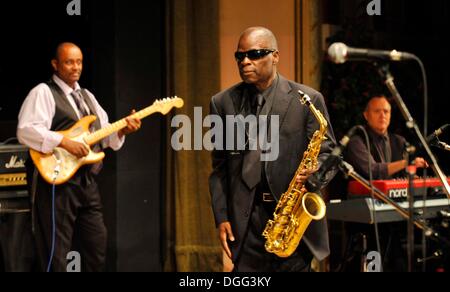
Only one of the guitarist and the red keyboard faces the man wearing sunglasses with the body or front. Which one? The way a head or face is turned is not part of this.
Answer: the guitarist

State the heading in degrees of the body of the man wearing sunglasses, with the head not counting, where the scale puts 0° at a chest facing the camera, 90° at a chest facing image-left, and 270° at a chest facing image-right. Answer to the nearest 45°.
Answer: approximately 45°

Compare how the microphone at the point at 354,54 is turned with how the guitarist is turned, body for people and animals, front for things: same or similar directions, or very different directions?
very different directions

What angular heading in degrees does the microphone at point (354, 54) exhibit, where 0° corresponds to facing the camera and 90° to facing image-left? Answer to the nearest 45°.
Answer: approximately 90°

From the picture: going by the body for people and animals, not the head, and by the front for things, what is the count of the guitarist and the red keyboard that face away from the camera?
1

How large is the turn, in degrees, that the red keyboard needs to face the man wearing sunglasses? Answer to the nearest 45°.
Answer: approximately 135° to its left

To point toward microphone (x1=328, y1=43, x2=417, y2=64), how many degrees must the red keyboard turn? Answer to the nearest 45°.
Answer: approximately 180°

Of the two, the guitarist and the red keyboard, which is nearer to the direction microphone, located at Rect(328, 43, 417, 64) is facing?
the guitarist

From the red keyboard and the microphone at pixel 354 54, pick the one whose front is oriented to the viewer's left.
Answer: the microphone

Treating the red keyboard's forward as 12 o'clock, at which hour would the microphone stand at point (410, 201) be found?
The microphone stand is roughly at 6 o'clock from the red keyboard.

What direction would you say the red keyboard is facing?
away from the camera

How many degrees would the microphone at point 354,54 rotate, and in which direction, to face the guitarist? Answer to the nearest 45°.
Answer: approximately 45° to its right
